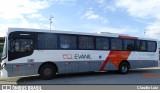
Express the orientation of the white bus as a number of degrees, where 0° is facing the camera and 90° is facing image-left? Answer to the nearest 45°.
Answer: approximately 90°
